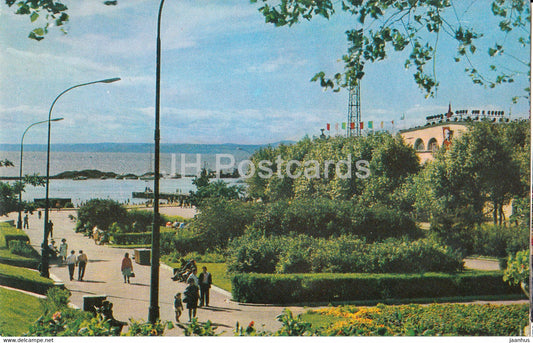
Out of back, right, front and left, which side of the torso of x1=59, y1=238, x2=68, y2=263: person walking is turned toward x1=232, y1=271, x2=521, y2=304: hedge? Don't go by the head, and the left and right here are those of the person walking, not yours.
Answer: left

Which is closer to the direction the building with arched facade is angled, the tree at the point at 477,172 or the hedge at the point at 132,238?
the hedge

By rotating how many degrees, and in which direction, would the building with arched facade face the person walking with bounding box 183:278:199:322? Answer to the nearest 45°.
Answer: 0° — it already faces them

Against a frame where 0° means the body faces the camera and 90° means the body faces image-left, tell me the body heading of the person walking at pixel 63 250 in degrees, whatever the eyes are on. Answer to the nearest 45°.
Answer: approximately 0°

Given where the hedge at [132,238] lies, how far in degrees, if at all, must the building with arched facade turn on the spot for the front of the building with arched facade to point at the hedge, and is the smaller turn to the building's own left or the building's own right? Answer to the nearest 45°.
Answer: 0° — it already faces it

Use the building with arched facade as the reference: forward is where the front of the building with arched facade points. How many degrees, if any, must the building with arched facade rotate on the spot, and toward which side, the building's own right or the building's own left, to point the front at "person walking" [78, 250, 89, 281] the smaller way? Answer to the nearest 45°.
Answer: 0° — it already faces them

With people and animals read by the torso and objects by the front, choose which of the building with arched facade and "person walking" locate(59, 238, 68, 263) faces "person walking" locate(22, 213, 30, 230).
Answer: the building with arched facade

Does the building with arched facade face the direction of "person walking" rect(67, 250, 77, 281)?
yes

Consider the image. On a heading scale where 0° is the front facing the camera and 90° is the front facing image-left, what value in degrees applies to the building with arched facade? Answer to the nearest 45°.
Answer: approximately 45°
